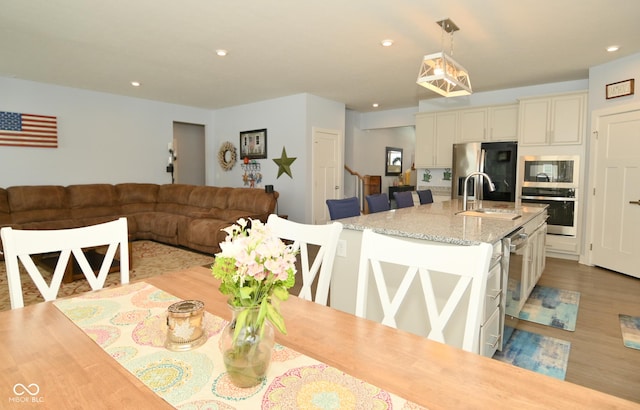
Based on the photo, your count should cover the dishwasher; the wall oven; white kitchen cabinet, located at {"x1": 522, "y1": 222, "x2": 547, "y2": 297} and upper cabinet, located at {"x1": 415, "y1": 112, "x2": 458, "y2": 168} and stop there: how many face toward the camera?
2

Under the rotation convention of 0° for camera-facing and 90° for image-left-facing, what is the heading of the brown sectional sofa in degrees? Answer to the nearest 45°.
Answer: approximately 0°

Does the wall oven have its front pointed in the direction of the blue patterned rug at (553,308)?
yes

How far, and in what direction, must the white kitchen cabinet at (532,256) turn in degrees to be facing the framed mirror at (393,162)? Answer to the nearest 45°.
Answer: approximately 135° to its left

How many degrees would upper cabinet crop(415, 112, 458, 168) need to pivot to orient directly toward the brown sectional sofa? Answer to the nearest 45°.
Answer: approximately 45° to its right

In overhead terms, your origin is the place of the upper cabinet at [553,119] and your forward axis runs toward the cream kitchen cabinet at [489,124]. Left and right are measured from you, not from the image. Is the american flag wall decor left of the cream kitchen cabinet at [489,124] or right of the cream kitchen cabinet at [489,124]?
left

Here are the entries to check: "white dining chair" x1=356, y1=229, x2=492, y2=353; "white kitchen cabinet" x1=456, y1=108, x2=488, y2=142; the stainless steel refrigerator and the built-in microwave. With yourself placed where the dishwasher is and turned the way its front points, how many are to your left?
3

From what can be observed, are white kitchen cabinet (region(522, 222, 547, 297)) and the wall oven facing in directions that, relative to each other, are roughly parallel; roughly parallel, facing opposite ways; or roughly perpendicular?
roughly perpendicular

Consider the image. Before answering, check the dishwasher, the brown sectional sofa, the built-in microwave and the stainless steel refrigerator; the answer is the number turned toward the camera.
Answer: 3

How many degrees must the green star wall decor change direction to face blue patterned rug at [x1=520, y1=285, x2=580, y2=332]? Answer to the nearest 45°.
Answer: approximately 90° to its left
